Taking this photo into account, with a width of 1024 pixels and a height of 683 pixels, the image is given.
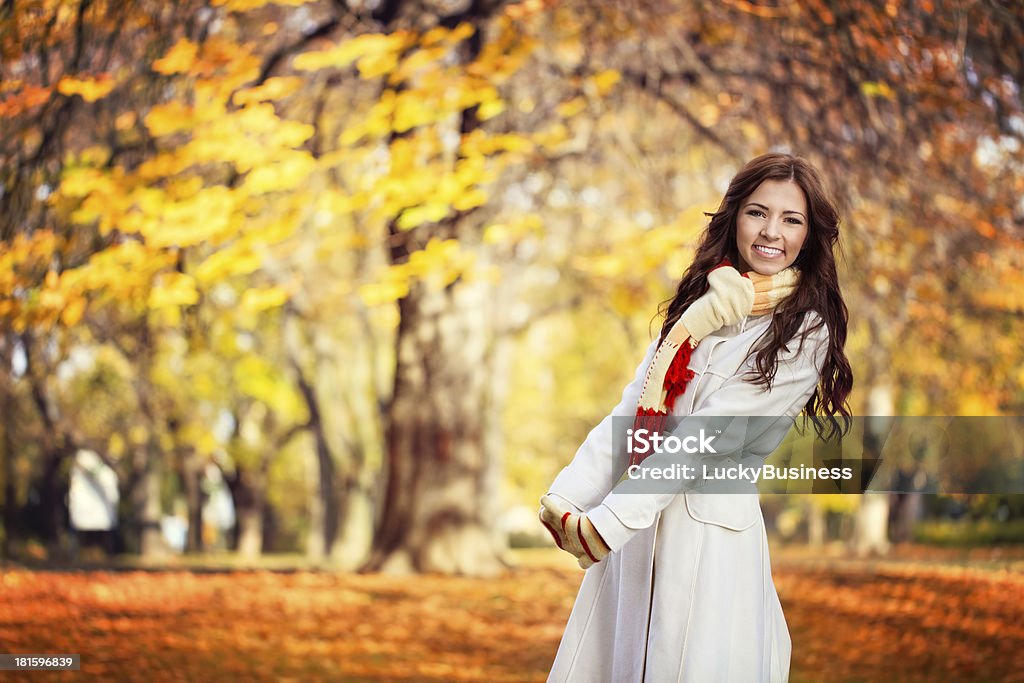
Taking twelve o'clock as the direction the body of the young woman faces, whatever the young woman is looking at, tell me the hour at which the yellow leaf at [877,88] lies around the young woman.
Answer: The yellow leaf is roughly at 5 o'clock from the young woman.

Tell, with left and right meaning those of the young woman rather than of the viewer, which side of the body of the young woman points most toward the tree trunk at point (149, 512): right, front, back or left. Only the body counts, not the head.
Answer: right

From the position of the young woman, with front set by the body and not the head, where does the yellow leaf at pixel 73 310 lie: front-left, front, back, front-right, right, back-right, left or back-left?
right

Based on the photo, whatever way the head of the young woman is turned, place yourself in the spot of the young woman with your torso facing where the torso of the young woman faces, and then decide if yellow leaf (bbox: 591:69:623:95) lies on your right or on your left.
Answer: on your right

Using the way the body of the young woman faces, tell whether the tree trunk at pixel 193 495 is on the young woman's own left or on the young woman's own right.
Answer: on the young woman's own right

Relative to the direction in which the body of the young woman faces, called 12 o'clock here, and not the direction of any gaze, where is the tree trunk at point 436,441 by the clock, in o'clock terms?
The tree trunk is roughly at 4 o'clock from the young woman.

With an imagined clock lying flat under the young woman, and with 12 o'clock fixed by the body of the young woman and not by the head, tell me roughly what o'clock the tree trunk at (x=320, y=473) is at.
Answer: The tree trunk is roughly at 4 o'clock from the young woman.

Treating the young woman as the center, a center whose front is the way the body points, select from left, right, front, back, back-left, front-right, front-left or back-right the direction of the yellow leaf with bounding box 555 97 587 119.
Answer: back-right
